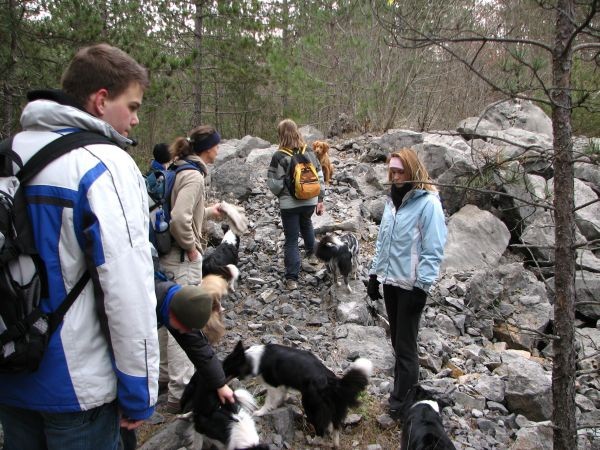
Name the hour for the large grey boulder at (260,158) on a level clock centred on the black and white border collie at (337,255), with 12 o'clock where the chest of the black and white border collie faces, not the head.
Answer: The large grey boulder is roughly at 4 o'clock from the black and white border collie.

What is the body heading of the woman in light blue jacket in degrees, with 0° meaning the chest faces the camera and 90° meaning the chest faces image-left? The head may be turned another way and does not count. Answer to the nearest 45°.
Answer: approximately 45°

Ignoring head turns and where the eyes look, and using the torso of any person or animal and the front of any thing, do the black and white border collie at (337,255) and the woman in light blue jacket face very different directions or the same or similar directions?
same or similar directions

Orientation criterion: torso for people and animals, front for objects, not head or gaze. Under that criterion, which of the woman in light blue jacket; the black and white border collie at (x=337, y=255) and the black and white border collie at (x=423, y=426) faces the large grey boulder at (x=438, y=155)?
the black and white border collie at (x=423, y=426)

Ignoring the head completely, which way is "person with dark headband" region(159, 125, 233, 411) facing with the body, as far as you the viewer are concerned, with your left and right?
facing to the right of the viewer

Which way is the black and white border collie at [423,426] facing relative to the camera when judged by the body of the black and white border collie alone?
away from the camera

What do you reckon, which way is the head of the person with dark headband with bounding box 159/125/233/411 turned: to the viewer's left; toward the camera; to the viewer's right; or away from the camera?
to the viewer's right

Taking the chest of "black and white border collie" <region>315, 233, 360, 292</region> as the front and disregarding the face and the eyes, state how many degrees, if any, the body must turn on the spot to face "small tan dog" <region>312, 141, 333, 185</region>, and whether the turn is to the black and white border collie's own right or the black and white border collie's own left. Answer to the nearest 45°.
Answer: approximately 135° to the black and white border collie's own right
